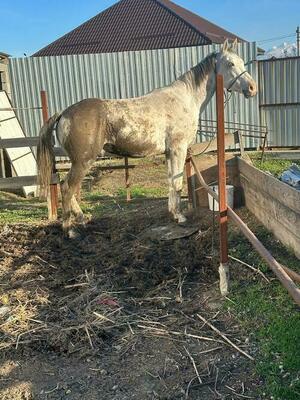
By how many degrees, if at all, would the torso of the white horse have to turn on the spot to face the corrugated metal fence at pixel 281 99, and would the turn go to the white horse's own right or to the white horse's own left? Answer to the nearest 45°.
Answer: approximately 45° to the white horse's own left

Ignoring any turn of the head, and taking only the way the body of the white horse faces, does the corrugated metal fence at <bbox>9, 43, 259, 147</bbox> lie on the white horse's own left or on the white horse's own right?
on the white horse's own left

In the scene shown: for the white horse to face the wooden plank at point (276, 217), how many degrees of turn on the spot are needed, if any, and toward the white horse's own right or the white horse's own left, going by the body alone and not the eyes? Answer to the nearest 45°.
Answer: approximately 45° to the white horse's own right

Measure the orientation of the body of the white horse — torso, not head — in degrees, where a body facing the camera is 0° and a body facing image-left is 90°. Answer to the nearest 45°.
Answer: approximately 270°

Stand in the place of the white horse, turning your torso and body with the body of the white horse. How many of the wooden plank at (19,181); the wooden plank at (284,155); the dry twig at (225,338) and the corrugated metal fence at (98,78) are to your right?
1

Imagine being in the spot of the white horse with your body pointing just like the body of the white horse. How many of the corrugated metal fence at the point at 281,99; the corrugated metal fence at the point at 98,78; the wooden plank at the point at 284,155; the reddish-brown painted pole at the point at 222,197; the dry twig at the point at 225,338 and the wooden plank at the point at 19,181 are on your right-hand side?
2

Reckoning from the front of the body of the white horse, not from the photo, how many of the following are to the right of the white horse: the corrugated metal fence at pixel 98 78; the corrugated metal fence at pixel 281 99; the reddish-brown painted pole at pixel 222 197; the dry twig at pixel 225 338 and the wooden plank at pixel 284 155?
2

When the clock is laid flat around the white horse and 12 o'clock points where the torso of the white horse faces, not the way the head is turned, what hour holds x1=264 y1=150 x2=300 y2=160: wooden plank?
The wooden plank is roughly at 10 o'clock from the white horse.

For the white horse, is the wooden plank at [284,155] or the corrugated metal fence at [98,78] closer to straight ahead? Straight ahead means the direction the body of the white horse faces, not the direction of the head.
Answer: the wooden plank

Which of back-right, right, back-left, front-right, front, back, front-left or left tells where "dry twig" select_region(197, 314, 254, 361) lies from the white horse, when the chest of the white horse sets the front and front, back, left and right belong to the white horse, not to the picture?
right

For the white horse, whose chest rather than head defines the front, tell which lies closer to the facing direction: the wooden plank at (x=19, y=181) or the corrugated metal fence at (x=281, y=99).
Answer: the corrugated metal fence

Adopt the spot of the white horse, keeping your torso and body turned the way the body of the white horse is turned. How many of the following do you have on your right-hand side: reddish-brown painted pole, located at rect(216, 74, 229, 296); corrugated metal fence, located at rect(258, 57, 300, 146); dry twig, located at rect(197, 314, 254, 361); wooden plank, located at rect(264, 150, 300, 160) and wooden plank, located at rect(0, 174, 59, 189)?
2

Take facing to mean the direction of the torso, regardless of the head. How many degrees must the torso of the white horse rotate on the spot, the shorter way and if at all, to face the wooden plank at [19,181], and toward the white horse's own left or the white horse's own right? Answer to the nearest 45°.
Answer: approximately 135° to the white horse's own left
